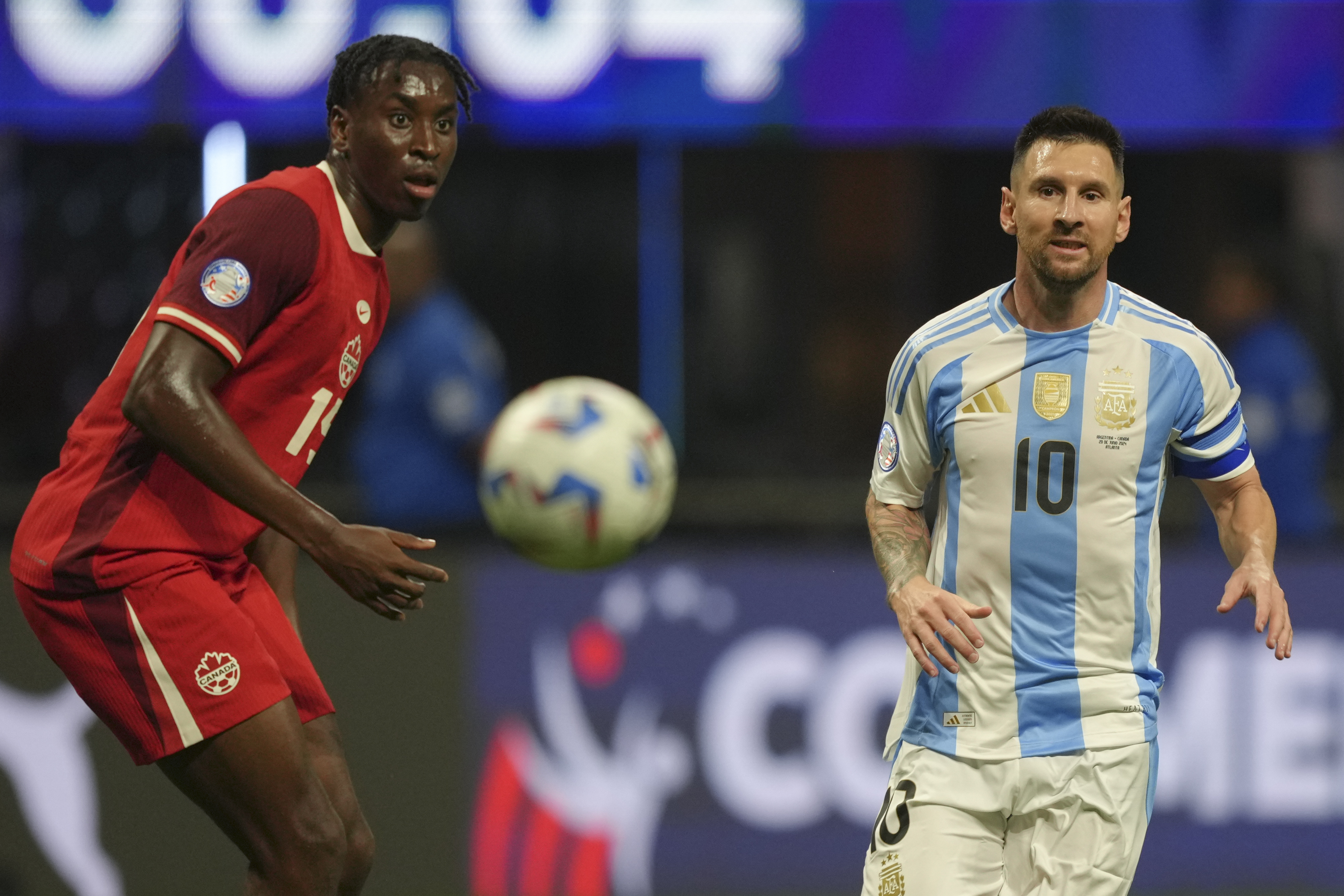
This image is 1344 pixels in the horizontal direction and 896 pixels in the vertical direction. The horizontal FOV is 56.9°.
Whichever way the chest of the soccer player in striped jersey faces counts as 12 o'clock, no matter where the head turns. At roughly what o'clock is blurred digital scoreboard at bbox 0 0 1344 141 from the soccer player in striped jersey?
The blurred digital scoreboard is roughly at 5 o'clock from the soccer player in striped jersey.

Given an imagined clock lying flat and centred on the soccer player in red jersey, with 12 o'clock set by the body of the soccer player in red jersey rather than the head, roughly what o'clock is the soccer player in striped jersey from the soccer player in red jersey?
The soccer player in striped jersey is roughly at 11 o'clock from the soccer player in red jersey.

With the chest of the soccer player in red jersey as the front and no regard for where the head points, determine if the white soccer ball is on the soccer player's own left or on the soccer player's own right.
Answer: on the soccer player's own left

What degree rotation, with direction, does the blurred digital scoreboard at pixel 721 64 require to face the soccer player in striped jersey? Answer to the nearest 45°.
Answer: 0° — it already faces them

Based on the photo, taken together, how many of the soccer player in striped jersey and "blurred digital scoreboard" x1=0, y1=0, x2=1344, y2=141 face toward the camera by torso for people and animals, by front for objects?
2

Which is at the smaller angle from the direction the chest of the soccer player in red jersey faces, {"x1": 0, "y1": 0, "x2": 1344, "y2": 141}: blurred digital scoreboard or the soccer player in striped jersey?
the soccer player in striped jersey

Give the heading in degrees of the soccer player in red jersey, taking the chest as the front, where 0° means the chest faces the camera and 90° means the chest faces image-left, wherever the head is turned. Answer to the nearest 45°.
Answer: approximately 315°

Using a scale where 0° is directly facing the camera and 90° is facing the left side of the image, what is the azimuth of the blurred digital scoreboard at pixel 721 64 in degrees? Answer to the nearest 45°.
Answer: approximately 0°

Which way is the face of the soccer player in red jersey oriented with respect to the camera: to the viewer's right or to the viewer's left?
to the viewer's right
